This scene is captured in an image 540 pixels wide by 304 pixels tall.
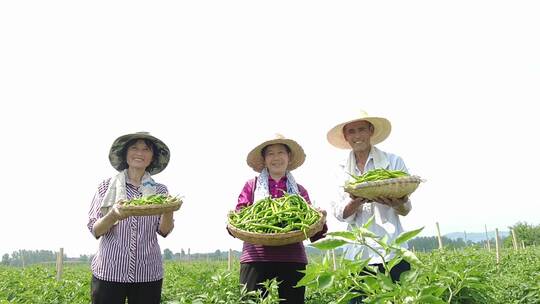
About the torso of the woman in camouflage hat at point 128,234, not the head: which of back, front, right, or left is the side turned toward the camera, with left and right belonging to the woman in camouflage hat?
front

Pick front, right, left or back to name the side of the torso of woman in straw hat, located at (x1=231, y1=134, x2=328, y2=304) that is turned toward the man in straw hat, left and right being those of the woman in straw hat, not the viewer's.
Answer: left

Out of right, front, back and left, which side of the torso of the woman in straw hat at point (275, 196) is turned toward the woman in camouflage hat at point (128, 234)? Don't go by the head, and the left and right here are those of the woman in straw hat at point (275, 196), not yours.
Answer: right

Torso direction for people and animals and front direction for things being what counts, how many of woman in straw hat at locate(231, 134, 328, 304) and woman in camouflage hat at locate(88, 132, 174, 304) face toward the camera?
2

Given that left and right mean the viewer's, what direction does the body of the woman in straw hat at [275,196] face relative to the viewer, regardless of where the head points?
facing the viewer

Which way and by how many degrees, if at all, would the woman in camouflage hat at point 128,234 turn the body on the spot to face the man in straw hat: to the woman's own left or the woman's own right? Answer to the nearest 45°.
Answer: approximately 90° to the woman's own left
